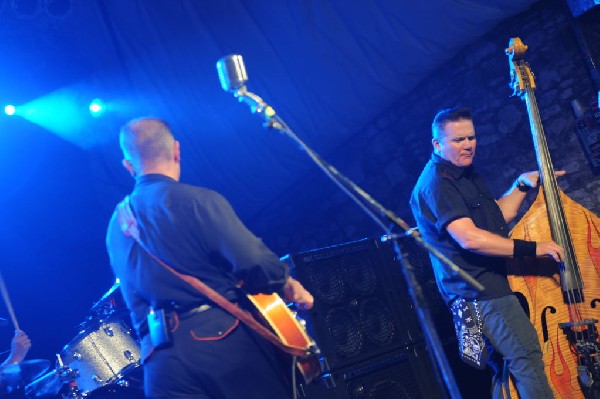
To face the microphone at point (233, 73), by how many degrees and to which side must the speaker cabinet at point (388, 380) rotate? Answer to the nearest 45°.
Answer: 0° — it already faces it

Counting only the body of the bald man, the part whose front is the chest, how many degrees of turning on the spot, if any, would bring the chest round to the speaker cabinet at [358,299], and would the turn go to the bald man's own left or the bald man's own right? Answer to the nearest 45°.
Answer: approximately 45° to the bald man's own right

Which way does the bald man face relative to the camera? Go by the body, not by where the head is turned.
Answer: away from the camera

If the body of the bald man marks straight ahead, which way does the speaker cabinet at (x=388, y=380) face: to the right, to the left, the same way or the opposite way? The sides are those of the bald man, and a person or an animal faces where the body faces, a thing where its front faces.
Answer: the opposite way

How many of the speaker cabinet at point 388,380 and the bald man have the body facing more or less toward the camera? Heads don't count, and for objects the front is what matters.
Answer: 1

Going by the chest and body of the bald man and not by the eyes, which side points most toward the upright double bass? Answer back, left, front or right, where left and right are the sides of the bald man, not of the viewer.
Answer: right

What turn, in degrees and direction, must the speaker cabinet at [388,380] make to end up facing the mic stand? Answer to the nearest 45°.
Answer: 0° — it already faces it

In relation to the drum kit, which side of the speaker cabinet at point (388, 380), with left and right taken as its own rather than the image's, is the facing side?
right

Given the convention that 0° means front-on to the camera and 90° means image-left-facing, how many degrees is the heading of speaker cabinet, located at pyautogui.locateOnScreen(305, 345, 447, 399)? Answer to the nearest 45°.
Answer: approximately 0°
